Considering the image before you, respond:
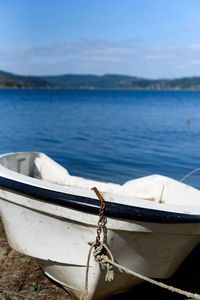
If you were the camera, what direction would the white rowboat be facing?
facing the viewer
